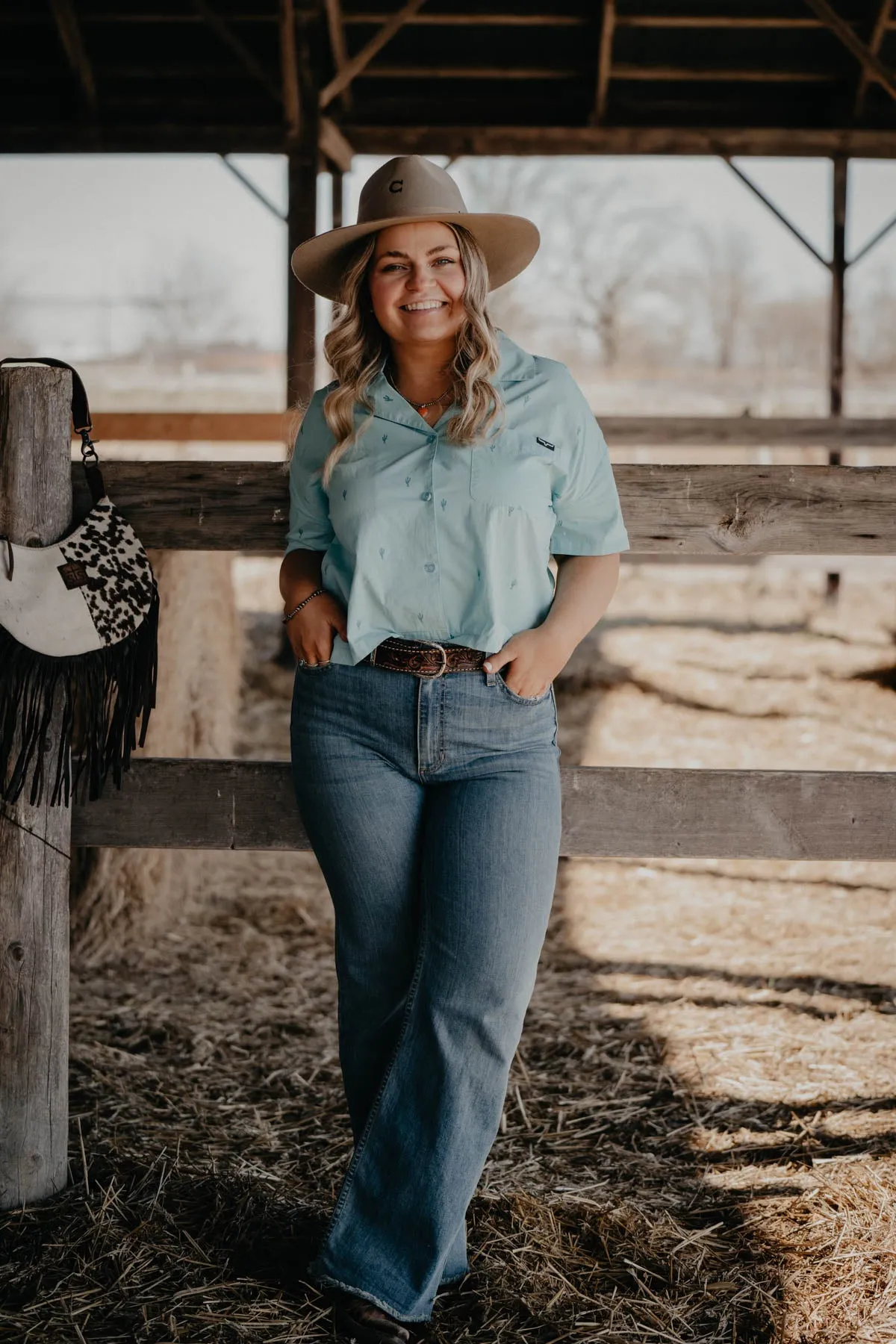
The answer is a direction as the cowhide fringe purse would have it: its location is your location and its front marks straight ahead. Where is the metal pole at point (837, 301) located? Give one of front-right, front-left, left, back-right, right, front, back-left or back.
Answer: back-left

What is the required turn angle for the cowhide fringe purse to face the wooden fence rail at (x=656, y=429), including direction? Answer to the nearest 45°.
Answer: approximately 135° to its left

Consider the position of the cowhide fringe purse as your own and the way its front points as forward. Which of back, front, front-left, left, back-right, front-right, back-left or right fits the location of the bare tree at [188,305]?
back

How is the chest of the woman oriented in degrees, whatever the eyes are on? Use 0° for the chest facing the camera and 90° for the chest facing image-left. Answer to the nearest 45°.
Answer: approximately 0°

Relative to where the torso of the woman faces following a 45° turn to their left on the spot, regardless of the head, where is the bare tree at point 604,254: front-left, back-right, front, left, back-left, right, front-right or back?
back-left

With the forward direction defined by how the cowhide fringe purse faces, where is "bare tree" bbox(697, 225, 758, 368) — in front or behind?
behind

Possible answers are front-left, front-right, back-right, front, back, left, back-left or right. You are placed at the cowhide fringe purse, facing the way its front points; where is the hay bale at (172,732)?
back
